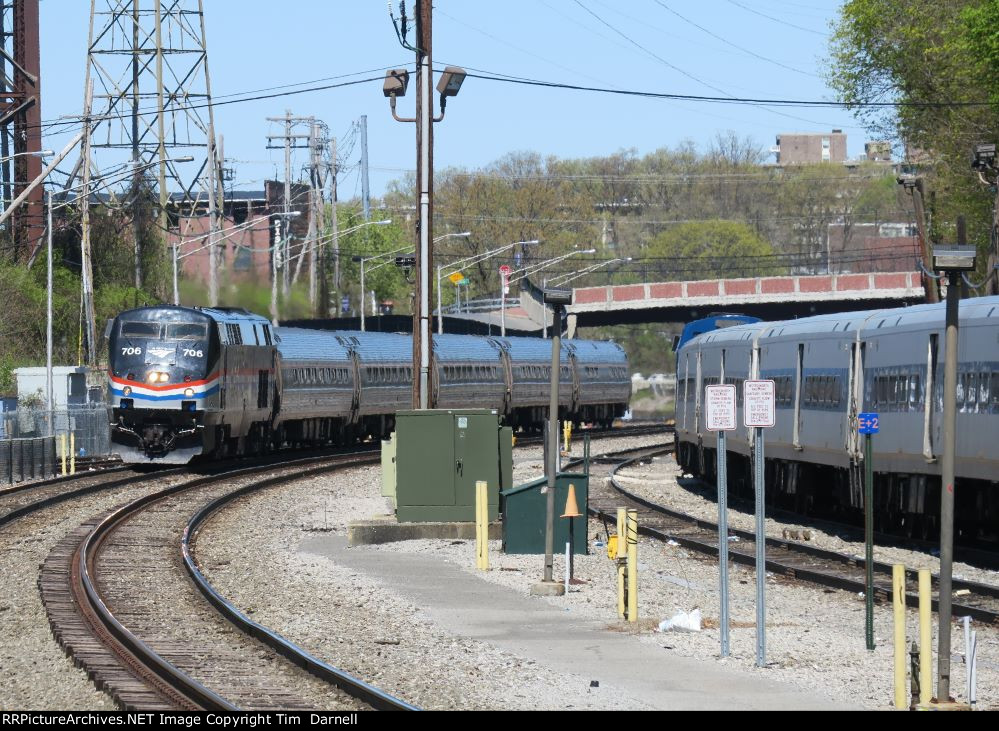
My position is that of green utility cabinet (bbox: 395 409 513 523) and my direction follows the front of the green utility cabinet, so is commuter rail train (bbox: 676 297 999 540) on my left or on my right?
on my left

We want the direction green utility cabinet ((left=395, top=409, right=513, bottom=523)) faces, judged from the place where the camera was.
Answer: facing the viewer

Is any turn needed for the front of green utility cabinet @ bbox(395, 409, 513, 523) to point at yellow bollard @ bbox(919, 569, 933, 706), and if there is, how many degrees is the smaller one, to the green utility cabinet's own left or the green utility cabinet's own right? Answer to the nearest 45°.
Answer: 0° — it already faces it

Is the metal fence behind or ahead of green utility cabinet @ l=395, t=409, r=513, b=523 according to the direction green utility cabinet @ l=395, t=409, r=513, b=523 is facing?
behind

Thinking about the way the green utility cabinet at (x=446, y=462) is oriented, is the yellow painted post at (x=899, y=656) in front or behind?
in front

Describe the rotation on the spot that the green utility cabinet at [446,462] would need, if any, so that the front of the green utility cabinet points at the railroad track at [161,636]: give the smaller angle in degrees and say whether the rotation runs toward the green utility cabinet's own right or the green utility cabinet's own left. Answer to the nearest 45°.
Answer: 0° — it already faces it

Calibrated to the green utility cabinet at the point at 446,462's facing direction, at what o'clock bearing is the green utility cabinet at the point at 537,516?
the green utility cabinet at the point at 537,516 is roughly at 11 o'clock from the green utility cabinet at the point at 446,462.

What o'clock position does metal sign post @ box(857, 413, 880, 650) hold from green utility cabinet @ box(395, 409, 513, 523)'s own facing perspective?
The metal sign post is roughly at 11 o'clock from the green utility cabinet.

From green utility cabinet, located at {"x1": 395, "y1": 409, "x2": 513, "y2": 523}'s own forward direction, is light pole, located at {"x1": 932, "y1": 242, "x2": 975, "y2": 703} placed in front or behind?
in front

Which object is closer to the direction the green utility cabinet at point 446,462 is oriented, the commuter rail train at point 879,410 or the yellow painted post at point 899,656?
the yellow painted post
